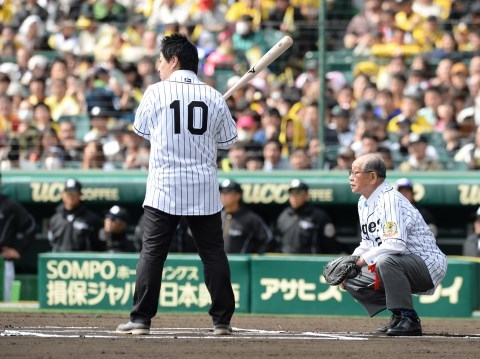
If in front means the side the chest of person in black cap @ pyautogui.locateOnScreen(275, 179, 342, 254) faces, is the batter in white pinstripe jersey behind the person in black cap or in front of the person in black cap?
in front

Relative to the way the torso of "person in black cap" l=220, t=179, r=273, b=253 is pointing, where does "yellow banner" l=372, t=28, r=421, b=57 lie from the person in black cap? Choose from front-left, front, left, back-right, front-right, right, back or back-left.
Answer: back

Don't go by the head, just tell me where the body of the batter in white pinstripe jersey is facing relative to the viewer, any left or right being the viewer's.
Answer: facing away from the viewer

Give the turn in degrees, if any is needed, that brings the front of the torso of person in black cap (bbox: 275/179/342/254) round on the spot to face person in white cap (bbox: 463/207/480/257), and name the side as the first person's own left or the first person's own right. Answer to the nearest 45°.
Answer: approximately 135° to the first person's own left

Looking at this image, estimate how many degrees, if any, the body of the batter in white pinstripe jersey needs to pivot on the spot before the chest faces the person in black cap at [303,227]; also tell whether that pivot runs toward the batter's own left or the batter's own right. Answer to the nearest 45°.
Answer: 0° — they already face them

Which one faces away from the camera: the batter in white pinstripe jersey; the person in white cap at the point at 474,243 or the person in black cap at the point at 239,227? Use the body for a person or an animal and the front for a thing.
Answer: the batter in white pinstripe jersey

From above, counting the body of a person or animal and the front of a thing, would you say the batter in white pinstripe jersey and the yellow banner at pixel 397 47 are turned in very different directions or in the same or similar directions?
very different directions

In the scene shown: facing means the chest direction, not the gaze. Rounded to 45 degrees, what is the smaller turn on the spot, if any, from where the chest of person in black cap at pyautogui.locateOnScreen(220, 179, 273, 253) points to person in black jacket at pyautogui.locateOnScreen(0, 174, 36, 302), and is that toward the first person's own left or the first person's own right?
approximately 45° to the first person's own right

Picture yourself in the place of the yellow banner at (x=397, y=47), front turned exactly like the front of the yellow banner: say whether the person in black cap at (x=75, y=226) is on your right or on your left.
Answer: on your right
